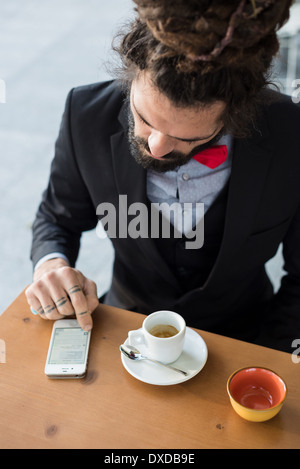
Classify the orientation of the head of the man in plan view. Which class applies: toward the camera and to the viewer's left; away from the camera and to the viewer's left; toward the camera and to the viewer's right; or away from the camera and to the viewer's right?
toward the camera and to the viewer's left

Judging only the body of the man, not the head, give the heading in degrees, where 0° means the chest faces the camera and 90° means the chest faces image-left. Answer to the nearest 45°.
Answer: approximately 0°

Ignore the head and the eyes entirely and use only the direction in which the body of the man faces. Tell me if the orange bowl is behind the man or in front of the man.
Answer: in front
